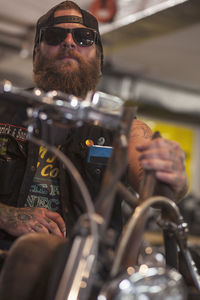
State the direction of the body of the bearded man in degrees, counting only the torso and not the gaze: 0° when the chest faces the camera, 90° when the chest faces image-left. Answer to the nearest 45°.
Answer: approximately 0°
